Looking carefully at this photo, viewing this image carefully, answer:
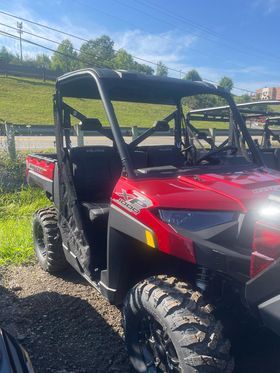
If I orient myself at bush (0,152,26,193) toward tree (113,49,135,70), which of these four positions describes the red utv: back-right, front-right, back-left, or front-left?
back-right

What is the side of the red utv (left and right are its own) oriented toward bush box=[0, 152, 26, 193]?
back

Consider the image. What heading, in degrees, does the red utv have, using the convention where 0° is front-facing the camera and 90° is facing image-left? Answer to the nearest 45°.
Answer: approximately 315°

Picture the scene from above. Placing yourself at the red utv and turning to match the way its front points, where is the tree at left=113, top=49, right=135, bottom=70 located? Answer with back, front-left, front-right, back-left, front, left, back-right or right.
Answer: back-left

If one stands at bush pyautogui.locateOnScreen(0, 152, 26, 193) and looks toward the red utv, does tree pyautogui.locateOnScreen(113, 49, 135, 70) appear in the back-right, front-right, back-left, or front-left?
back-left
